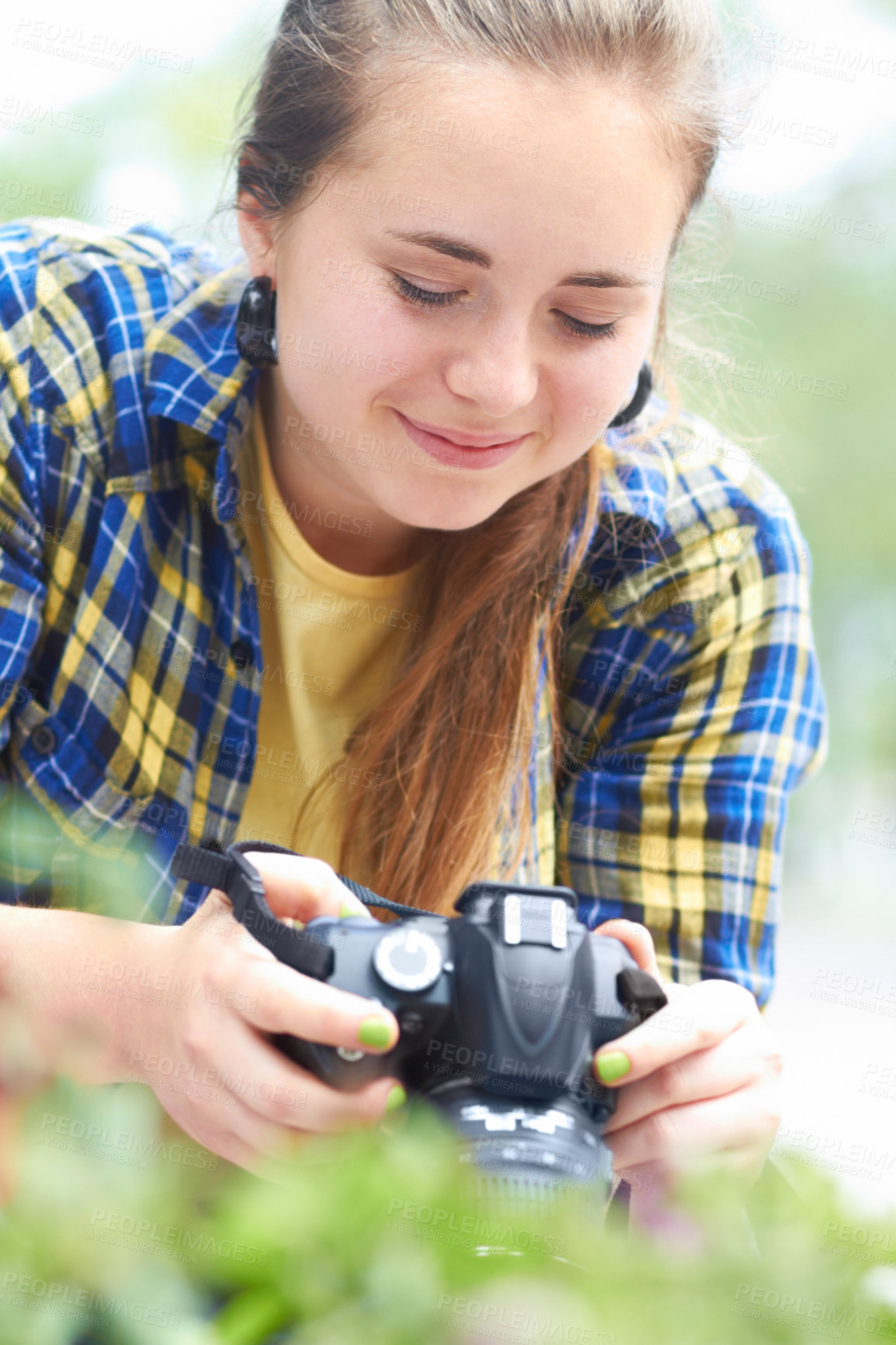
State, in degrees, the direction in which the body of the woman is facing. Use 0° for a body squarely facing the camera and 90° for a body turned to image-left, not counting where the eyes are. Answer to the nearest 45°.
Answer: approximately 0°
